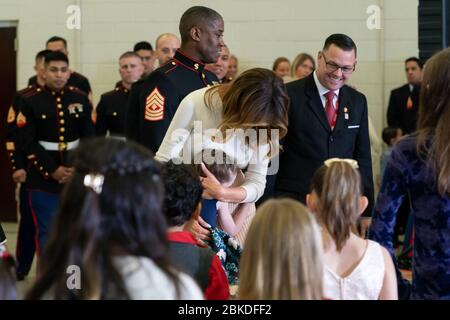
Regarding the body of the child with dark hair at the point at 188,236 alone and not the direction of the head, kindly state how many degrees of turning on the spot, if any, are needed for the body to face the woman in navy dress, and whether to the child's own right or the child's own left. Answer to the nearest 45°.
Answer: approximately 45° to the child's own right

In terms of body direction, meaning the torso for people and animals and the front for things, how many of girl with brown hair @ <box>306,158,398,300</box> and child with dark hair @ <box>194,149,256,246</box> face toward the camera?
0

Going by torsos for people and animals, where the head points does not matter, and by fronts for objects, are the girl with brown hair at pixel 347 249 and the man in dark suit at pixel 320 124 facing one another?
yes

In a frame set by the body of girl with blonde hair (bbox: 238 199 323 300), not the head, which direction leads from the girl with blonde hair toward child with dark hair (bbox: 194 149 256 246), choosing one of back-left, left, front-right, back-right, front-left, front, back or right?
front

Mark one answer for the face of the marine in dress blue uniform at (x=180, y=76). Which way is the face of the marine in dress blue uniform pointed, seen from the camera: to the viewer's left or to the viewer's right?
to the viewer's right

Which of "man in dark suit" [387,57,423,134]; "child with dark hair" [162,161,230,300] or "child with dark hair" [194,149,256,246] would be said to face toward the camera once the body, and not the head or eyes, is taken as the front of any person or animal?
the man in dark suit

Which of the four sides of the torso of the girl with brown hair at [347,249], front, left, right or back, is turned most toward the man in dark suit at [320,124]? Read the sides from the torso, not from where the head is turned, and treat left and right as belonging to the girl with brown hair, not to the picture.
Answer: front

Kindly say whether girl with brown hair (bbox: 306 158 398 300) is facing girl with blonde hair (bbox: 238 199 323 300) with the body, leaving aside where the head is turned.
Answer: no

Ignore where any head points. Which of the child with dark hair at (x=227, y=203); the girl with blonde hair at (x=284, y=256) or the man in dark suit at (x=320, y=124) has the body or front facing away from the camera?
the girl with blonde hair

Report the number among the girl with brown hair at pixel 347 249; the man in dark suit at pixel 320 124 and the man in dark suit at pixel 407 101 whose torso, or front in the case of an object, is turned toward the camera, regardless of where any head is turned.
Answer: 2

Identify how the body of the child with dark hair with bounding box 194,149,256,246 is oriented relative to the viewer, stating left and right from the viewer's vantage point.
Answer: facing to the right of the viewer

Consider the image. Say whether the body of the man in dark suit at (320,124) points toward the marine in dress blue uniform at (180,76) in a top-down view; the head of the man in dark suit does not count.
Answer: no

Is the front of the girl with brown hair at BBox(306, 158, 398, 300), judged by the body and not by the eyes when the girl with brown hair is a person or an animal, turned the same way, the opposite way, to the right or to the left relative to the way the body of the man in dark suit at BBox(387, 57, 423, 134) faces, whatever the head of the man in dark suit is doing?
the opposite way

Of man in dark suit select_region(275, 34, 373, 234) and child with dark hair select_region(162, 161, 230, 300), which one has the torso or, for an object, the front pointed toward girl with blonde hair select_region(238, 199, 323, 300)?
the man in dark suit

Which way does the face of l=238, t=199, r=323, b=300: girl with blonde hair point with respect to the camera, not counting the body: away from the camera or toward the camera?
away from the camera

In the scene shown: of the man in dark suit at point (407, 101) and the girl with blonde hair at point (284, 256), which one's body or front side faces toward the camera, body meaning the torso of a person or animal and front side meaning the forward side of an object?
the man in dark suit

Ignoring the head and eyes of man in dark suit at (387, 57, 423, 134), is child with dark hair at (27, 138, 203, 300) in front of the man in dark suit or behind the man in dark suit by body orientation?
in front

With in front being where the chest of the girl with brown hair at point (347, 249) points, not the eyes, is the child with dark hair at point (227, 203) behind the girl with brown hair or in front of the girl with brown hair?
in front

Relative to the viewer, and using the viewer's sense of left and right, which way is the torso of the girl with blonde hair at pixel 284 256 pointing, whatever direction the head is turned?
facing away from the viewer

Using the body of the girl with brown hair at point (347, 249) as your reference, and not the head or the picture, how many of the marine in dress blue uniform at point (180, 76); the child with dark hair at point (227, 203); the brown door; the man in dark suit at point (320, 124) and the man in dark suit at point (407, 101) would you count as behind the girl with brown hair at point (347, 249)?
0

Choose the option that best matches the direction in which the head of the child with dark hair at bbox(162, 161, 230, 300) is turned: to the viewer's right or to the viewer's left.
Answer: to the viewer's right
